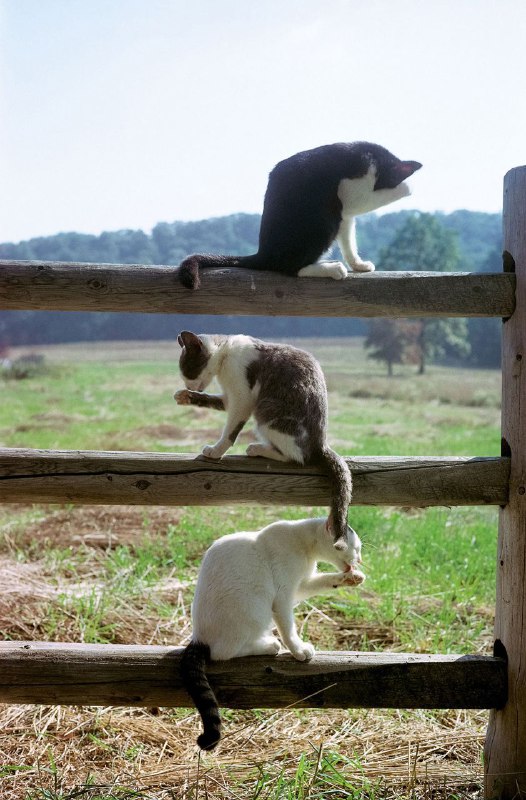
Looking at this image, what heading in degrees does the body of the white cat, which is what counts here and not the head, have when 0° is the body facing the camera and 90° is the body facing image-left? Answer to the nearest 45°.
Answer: approximately 270°

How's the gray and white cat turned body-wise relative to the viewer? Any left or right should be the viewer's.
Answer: facing to the left of the viewer

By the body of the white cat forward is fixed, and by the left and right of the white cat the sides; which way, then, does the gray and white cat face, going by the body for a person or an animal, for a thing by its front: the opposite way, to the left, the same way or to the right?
the opposite way

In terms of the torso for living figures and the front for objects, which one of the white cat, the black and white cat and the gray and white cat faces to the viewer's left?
the gray and white cat

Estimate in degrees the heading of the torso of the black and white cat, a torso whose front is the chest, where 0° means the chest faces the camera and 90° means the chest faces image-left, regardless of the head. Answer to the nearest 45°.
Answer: approximately 270°
